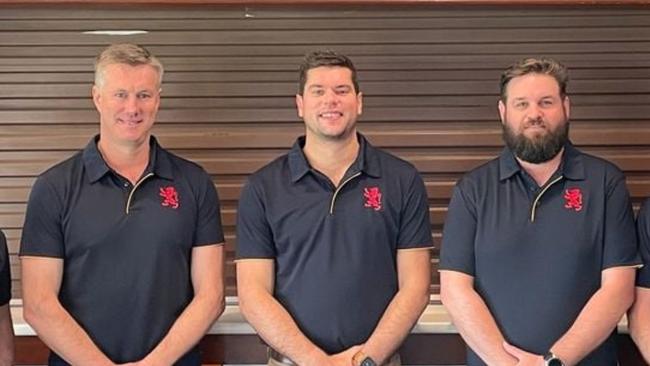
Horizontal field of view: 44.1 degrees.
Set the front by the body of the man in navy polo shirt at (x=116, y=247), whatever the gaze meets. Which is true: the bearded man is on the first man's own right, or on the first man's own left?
on the first man's own left

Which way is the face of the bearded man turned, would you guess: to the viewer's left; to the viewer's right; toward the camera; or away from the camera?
toward the camera

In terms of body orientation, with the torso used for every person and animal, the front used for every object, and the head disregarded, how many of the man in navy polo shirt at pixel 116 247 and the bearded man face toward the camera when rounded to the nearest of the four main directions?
2

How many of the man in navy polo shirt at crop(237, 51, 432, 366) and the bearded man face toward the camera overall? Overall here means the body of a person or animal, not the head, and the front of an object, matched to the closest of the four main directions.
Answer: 2

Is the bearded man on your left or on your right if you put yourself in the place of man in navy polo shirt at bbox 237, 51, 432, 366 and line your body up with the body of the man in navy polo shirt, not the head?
on your left

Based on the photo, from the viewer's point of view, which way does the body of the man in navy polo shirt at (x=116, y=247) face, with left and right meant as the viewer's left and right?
facing the viewer

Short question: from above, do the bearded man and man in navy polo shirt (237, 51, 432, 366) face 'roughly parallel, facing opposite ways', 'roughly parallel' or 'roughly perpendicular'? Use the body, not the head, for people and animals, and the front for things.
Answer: roughly parallel

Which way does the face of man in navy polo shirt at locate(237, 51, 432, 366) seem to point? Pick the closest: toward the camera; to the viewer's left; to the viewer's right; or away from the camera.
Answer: toward the camera

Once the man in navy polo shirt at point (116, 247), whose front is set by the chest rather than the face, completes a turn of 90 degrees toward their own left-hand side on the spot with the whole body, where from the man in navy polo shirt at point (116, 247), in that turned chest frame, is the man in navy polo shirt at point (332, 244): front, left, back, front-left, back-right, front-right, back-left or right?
front

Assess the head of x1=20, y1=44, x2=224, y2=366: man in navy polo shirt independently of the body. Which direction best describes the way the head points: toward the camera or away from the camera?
toward the camera

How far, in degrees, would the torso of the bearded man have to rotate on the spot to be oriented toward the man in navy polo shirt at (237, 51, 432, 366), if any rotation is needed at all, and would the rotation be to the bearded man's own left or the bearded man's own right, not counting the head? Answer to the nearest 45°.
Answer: approximately 90° to the bearded man's own right
